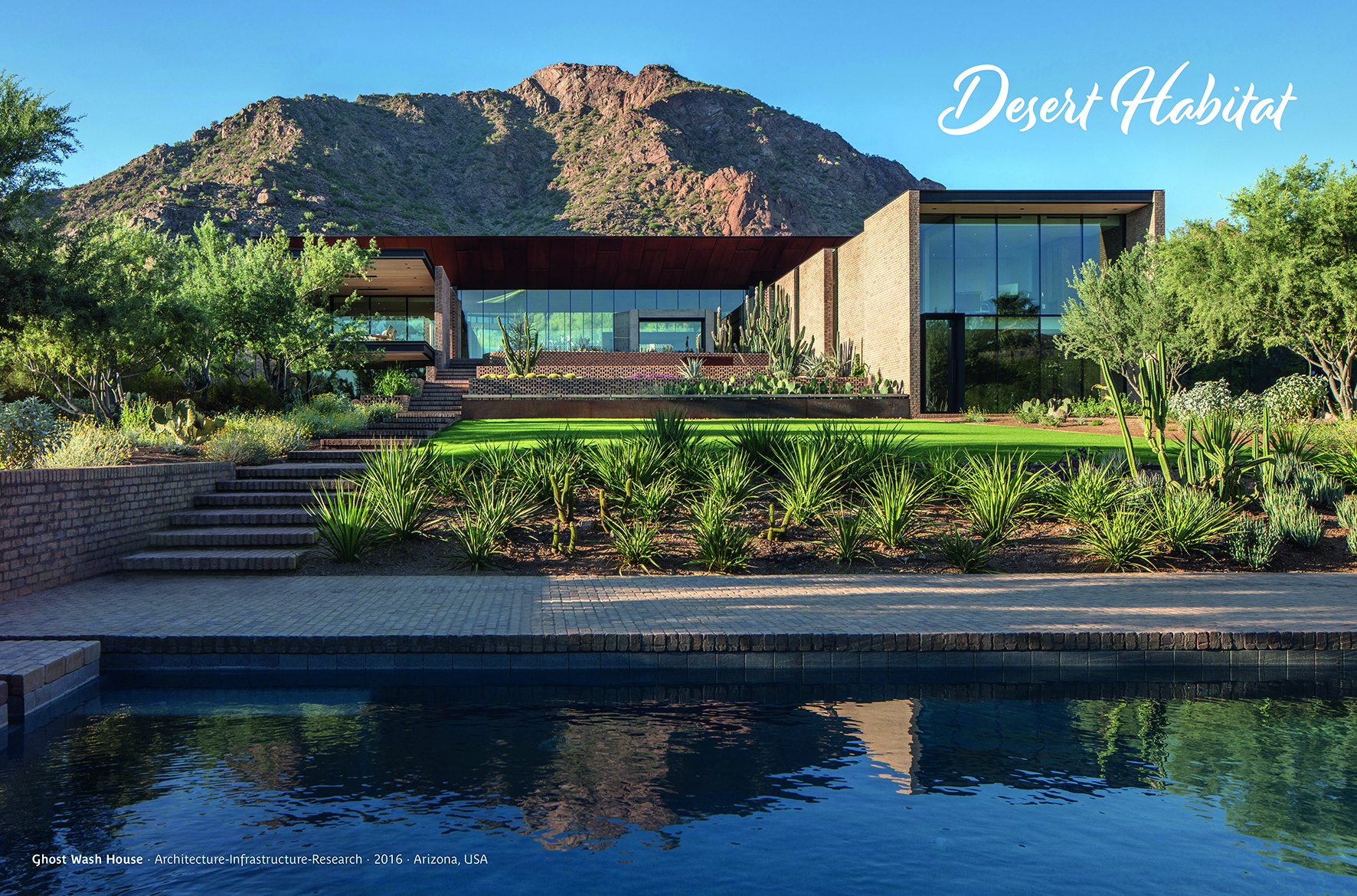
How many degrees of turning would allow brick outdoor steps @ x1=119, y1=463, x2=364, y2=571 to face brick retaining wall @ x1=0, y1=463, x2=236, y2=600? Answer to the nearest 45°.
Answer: approximately 45° to its right

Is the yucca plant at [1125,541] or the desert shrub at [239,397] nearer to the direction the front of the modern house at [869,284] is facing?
the yucca plant

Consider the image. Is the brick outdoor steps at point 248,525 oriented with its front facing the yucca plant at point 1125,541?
no

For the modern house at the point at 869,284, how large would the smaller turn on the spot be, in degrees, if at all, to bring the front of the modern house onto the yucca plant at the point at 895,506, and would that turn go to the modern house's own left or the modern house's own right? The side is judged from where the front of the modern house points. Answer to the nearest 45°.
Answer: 0° — it already faces it

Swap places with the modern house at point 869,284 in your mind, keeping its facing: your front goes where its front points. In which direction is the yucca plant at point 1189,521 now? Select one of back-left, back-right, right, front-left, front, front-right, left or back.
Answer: front

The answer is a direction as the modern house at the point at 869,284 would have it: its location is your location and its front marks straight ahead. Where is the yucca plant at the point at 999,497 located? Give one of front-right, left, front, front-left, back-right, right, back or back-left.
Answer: front

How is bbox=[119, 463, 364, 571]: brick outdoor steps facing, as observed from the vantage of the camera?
facing the viewer

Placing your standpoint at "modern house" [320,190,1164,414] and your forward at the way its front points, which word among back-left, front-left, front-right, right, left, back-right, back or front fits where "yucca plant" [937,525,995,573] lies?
front

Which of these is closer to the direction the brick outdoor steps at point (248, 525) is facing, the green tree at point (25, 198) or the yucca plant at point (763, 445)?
the yucca plant

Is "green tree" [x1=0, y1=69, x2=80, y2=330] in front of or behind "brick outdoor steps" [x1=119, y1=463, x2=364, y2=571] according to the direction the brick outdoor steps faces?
behind

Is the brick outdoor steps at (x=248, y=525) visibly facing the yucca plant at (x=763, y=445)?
no

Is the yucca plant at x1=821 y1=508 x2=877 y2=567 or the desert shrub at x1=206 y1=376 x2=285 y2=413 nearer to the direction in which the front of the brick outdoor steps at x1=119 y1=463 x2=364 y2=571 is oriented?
the yucca plant

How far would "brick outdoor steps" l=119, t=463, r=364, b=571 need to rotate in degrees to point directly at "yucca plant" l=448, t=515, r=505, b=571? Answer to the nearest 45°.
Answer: approximately 45° to its left

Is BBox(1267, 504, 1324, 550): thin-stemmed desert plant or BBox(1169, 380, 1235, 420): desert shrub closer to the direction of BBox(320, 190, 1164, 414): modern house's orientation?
the thin-stemmed desert plant

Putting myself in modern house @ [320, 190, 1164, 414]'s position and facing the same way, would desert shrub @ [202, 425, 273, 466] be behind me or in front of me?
in front

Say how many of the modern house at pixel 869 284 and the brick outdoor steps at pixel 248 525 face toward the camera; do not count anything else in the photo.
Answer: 2
